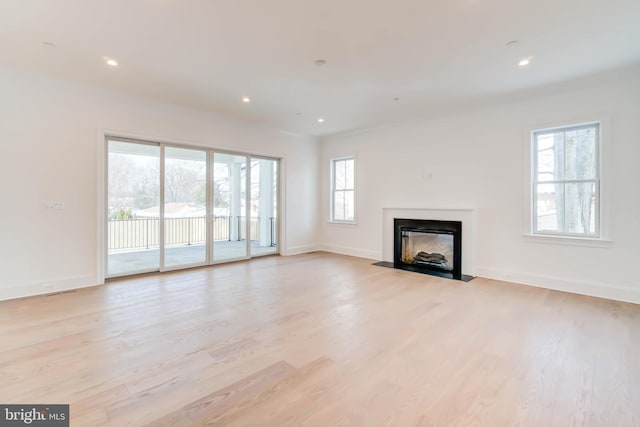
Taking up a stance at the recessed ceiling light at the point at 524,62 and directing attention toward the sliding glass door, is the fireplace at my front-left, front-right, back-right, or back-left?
front-right

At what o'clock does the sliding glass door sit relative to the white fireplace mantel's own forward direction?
The sliding glass door is roughly at 1 o'clock from the white fireplace mantel.

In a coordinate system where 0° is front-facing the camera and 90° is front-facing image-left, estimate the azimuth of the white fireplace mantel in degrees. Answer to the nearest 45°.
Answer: approximately 45°

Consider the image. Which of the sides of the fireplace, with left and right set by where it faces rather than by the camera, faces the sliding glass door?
front
